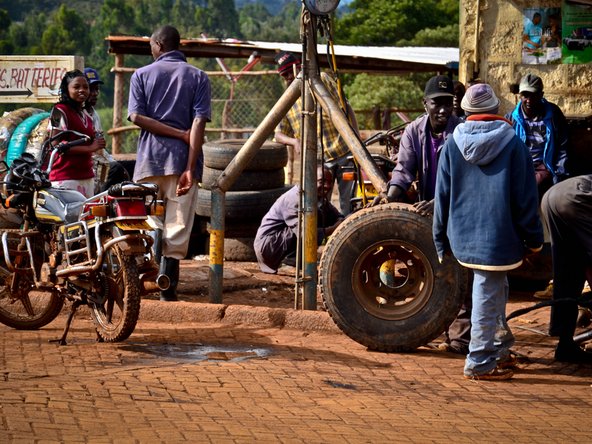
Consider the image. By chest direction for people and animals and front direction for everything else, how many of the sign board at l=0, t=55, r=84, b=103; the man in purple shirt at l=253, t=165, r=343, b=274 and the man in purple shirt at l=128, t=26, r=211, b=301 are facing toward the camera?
1

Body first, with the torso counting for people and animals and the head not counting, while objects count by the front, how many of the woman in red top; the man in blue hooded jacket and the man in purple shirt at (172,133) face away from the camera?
2

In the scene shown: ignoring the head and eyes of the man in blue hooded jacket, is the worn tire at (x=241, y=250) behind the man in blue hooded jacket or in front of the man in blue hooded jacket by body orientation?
in front

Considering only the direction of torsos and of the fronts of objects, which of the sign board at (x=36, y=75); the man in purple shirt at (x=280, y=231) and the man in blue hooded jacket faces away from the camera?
the man in blue hooded jacket

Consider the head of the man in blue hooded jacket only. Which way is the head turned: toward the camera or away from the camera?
away from the camera

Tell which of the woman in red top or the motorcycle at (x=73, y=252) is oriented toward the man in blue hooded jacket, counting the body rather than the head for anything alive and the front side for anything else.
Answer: the woman in red top

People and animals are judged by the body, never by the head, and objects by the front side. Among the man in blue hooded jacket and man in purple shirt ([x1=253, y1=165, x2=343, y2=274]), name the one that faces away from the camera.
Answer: the man in blue hooded jacket

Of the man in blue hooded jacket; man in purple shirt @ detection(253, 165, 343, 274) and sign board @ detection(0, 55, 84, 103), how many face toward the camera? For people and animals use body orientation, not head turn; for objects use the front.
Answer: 1

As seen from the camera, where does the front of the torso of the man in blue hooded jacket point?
away from the camera

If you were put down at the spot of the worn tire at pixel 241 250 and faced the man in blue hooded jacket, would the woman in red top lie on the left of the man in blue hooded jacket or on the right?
right

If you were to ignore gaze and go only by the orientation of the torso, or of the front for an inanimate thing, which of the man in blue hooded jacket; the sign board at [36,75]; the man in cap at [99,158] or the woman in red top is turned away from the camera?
the man in blue hooded jacket

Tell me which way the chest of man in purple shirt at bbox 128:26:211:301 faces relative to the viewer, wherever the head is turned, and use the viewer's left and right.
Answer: facing away from the viewer

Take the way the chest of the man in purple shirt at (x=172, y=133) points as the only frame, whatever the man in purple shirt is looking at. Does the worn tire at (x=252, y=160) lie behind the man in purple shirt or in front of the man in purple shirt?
in front

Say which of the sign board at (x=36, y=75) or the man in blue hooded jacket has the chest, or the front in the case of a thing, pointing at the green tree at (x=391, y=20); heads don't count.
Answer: the man in blue hooded jacket

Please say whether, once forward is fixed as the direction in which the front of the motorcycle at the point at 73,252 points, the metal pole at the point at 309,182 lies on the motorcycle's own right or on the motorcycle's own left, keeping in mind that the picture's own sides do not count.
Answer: on the motorcycle's own right

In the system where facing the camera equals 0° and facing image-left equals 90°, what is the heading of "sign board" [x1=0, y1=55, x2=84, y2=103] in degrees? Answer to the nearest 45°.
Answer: approximately 0°
